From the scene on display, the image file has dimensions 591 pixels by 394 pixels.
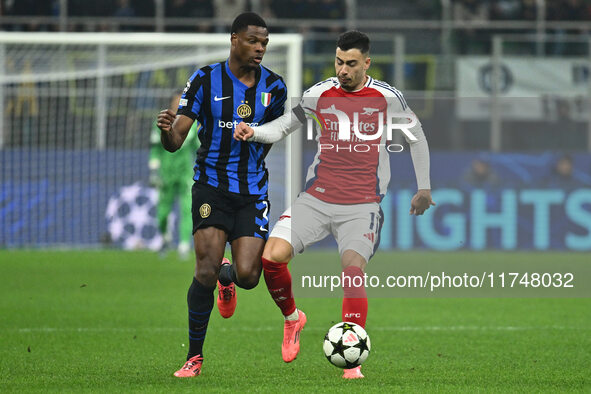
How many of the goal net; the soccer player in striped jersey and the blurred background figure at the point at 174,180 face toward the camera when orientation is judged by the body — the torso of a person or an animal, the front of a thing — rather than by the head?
3

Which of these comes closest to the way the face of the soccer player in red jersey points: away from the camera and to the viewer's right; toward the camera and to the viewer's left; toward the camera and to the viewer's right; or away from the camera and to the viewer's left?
toward the camera and to the viewer's left

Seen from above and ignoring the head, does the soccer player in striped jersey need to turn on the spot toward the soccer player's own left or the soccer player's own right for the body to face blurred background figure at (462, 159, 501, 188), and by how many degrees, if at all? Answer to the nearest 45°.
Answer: approximately 135° to the soccer player's own left

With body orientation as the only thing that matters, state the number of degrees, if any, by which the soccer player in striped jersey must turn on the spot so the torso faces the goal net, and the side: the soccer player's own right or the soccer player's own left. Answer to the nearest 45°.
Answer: approximately 180°

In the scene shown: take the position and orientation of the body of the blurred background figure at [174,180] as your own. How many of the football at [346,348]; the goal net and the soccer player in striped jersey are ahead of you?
2

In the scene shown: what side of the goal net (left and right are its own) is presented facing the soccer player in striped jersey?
front

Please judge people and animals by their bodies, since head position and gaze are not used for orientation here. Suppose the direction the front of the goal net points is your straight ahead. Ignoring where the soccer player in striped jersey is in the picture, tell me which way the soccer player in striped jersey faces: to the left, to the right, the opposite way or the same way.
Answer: the same way

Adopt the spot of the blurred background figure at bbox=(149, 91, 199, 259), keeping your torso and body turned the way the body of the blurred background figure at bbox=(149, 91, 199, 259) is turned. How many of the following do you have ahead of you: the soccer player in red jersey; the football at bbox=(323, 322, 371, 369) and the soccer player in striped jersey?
3

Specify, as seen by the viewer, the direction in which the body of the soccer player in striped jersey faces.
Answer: toward the camera

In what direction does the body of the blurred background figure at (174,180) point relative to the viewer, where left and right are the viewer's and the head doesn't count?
facing the viewer

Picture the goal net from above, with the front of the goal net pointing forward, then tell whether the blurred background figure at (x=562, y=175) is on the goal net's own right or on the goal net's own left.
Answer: on the goal net's own left

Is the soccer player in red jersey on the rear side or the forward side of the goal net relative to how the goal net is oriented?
on the forward side

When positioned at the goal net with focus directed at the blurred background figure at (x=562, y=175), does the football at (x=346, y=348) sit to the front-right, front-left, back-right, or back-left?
front-right

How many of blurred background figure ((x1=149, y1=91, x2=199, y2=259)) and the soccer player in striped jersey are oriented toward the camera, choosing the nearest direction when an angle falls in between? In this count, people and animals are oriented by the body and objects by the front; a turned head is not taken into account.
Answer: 2

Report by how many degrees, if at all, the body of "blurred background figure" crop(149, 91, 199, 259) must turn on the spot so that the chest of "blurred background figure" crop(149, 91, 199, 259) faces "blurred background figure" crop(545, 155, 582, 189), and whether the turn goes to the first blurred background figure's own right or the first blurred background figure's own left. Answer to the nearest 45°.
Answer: approximately 90° to the first blurred background figure's own left

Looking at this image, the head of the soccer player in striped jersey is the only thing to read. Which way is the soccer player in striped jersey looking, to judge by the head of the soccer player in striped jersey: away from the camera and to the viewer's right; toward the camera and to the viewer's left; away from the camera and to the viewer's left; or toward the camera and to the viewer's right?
toward the camera and to the viewer's right
